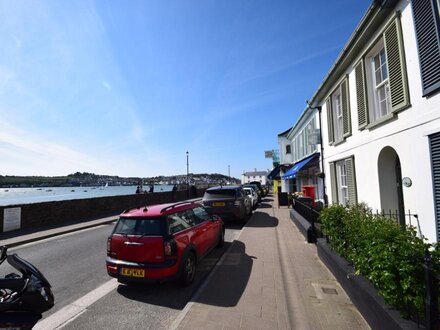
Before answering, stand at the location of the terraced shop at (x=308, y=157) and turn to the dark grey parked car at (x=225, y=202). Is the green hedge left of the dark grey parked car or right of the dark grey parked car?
left

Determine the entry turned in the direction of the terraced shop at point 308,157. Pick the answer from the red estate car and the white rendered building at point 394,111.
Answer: the red estate car

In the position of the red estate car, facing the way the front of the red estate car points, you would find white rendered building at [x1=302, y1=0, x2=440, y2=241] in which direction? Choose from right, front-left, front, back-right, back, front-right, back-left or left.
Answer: front-right

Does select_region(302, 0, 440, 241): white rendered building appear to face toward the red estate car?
yes

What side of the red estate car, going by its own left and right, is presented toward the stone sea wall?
left

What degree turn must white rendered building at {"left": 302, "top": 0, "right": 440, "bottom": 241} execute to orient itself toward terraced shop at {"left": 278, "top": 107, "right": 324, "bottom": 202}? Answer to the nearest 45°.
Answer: approximately 90° to its right

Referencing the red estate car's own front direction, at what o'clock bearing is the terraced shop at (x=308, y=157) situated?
The terraced shop is roughly at 12 o'clock from the red estate car.

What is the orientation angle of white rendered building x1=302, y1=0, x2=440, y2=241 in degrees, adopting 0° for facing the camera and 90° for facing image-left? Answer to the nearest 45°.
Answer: approximately 45°

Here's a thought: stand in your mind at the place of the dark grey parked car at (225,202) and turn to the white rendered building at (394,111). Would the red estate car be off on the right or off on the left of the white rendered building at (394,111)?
right

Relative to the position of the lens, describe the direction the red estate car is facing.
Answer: facing away from the viewer and to the right of the viewer

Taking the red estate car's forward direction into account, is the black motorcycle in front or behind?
behind
